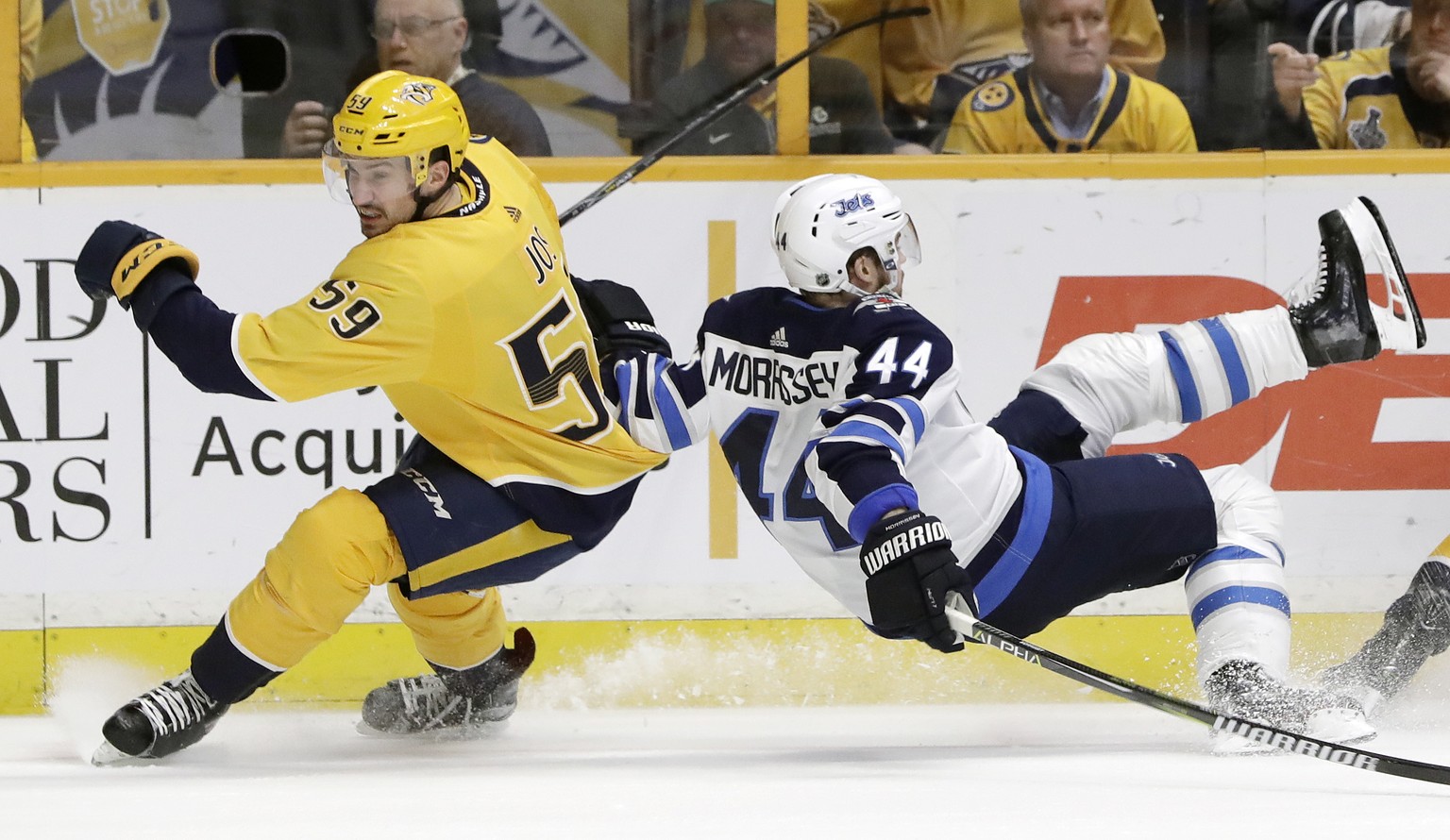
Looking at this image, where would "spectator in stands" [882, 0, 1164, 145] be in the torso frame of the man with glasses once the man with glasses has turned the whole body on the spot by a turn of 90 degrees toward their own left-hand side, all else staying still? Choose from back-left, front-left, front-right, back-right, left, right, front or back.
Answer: front-left

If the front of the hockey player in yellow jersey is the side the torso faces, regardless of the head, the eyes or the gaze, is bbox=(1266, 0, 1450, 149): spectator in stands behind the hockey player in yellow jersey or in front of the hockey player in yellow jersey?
behind

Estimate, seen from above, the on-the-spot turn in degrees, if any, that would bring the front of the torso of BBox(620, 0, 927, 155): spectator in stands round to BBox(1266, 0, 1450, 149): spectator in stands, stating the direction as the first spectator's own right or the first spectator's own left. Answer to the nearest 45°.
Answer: approximately 90° to the first spectator's own left

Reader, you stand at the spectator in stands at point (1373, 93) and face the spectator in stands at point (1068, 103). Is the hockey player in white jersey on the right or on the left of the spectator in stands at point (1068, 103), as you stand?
left

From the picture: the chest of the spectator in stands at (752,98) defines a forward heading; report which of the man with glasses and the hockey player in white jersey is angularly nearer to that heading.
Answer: the hockey player in white jersey

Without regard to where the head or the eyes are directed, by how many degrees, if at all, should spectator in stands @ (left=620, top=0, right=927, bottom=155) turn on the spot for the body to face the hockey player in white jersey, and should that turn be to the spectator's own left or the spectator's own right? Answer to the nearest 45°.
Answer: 0° — they already face them

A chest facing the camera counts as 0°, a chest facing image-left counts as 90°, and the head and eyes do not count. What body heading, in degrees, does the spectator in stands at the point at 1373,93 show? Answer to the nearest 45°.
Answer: approximately 0°

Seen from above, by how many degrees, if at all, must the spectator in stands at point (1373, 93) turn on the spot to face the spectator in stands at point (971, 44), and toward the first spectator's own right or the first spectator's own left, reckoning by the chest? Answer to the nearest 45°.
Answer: approximately 90° to the first spectator's own right

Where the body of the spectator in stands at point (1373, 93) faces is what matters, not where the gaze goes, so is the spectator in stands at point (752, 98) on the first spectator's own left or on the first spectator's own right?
on the first spectator's own right
